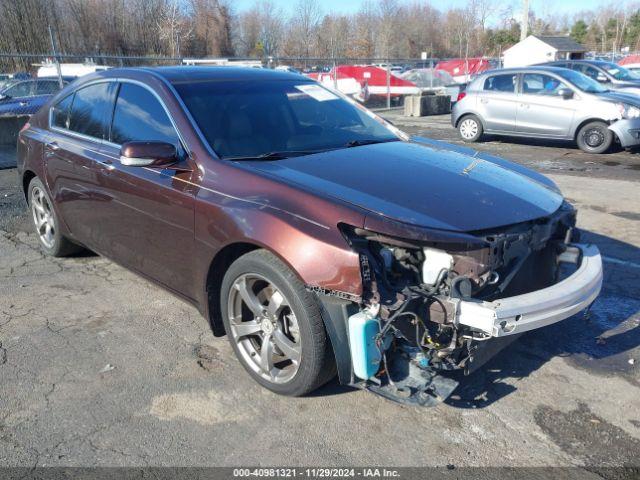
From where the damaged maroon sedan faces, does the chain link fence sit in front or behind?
behind

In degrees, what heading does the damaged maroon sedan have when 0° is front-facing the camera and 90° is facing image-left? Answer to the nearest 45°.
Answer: approximately 315°

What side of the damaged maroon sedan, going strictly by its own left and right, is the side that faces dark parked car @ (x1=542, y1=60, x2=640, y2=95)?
left

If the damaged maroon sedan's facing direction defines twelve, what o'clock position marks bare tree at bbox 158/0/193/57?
The bare tree is roughly at 7 o'clock from the damaged maroon sedan.
